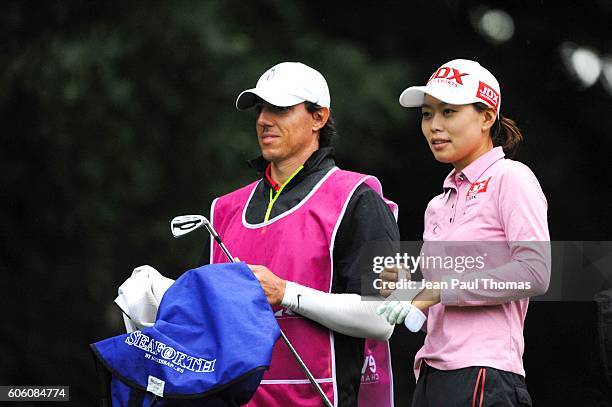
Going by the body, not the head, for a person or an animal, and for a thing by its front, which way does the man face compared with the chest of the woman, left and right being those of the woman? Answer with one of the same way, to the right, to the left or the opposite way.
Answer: the same way

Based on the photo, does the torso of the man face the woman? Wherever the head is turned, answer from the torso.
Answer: no

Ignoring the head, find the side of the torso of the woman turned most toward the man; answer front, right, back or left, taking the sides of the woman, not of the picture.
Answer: right

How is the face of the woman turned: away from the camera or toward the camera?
toward the camera

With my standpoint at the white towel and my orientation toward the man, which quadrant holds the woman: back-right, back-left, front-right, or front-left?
front-right

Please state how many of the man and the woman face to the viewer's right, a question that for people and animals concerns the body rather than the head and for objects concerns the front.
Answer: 0

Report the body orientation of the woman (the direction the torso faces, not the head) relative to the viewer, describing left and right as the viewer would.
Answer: facing the viewer and to the left of the viewer

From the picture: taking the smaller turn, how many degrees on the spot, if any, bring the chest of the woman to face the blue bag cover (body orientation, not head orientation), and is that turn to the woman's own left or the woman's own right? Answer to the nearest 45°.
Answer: approximately 45° to the woman's own right

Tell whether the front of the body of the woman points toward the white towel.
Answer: no

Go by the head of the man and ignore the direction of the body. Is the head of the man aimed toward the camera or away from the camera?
toward the camera
